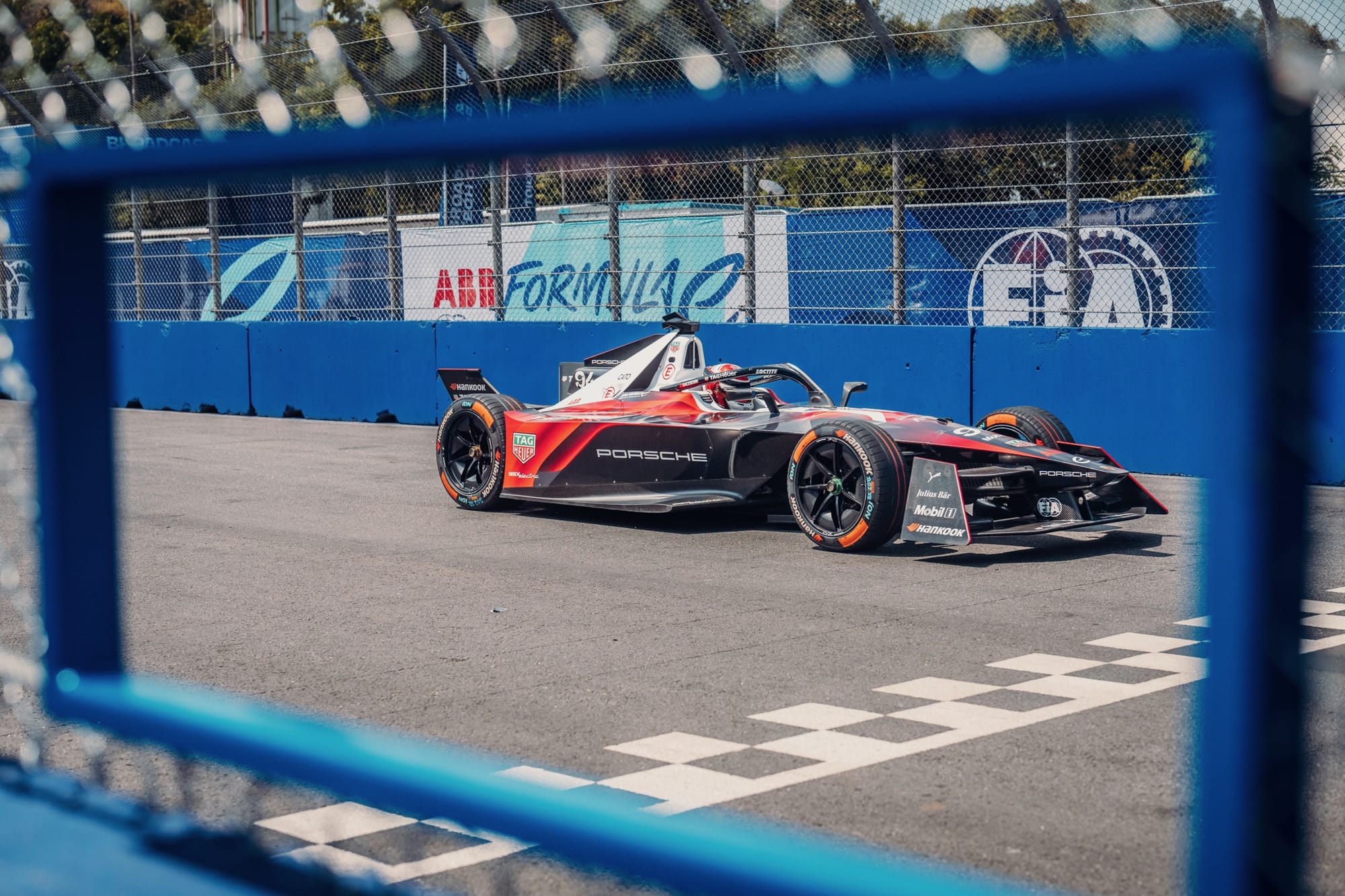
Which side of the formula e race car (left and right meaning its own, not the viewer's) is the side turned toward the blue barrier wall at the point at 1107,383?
left

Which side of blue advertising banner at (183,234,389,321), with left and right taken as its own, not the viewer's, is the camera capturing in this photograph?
front

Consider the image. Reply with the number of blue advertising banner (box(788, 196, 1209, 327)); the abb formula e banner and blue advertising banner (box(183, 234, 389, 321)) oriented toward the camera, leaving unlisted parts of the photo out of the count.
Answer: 3

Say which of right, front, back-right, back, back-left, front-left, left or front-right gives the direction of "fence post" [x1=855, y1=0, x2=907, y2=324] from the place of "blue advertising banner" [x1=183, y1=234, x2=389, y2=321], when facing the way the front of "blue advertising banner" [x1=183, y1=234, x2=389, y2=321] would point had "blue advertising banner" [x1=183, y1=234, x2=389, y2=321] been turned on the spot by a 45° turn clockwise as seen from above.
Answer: left

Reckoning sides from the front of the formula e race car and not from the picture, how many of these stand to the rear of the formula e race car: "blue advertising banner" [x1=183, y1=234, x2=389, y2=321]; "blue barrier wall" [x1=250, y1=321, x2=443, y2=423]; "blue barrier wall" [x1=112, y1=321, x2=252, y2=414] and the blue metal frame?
3

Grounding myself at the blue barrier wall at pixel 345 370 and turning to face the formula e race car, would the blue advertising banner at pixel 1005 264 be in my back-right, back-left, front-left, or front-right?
front-left

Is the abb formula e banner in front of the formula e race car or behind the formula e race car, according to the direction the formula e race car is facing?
behind

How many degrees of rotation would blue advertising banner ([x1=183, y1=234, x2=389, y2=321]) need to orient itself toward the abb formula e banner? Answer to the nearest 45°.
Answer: approximately 45° to its left

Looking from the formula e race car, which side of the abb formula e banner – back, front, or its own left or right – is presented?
front

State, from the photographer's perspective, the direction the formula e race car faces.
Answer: facing the viewer and to the right of the viewer

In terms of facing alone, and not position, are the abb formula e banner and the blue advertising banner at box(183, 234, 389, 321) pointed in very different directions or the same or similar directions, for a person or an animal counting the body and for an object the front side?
same or similar directions

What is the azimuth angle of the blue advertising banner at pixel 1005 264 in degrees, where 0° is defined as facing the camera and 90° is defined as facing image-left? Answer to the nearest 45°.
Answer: approximately 0°
